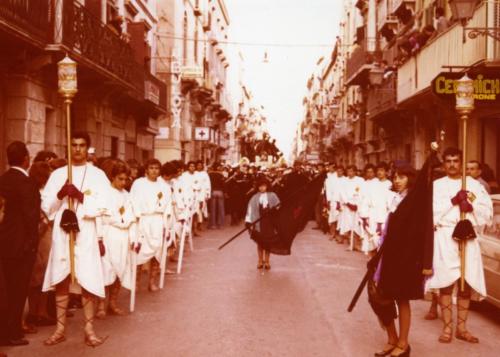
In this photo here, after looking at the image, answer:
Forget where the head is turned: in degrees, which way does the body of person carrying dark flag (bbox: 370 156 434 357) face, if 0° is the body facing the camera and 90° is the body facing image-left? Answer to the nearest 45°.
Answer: approximately 45°

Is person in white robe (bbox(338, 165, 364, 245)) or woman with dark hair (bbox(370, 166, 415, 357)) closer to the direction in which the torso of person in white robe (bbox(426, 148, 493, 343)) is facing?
the woman with dark hair

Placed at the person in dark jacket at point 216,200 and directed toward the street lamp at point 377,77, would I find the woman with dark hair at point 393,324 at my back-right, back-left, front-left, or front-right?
back-right

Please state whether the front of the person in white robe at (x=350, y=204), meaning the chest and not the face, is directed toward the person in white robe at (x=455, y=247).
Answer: yes

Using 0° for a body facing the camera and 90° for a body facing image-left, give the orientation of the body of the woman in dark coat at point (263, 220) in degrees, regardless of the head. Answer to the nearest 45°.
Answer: approximately 0°

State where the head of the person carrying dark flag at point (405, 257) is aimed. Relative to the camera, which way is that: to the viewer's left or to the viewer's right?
to the viewer's left
